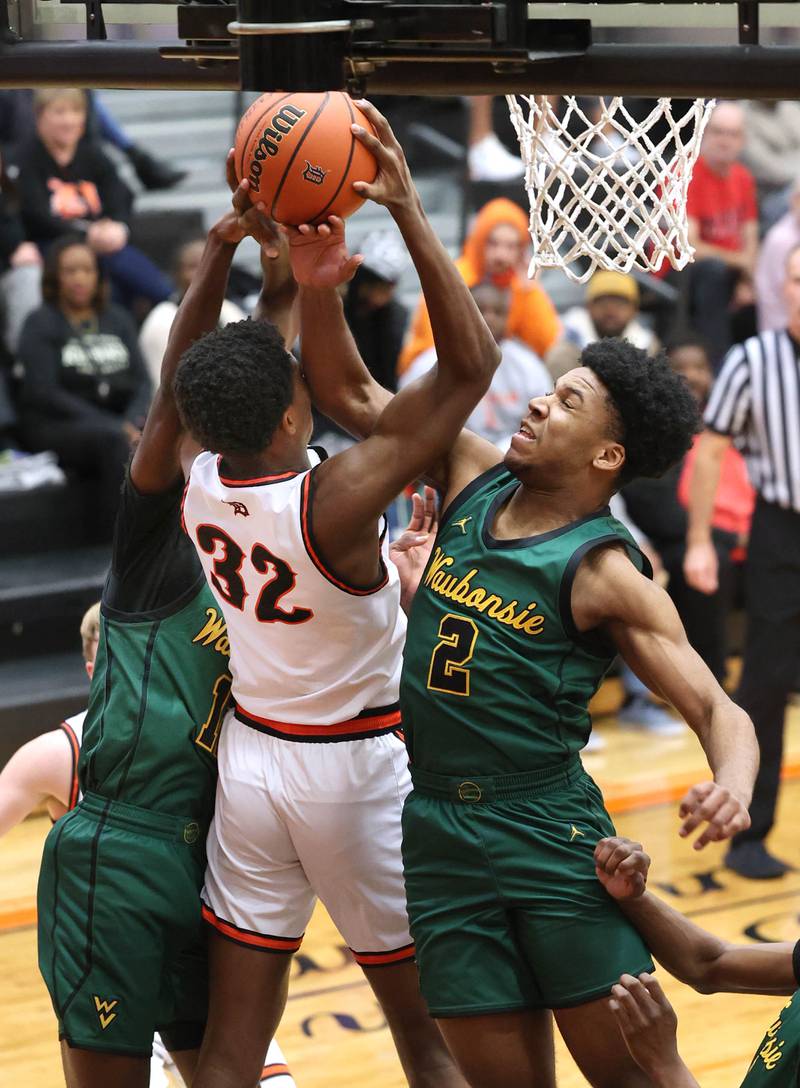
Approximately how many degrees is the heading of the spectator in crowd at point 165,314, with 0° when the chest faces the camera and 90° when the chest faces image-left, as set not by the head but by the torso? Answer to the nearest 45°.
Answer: approximately 0°

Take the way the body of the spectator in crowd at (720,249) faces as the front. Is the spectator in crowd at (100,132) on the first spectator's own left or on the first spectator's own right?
on the first spectator's own right

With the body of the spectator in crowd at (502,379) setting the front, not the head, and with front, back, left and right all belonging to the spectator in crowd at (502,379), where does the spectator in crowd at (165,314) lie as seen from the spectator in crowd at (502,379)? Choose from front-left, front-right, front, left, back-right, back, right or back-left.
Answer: right

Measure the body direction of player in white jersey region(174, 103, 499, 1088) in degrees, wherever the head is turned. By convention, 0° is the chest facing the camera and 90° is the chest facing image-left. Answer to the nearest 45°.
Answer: approximately 225°

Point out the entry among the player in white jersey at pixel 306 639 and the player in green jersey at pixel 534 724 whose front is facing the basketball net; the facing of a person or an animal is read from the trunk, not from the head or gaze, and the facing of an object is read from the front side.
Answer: the player in white jersey

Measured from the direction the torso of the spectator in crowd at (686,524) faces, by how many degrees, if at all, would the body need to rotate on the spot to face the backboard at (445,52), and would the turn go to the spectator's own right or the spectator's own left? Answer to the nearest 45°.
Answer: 0° — they already face it

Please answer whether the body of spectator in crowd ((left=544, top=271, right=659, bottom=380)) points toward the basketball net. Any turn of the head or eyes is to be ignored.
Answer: yes

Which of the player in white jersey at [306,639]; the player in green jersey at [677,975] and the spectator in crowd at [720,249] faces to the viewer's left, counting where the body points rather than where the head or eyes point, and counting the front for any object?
the player in green jersey

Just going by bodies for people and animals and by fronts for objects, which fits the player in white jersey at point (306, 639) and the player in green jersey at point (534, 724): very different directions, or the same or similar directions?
very different directions

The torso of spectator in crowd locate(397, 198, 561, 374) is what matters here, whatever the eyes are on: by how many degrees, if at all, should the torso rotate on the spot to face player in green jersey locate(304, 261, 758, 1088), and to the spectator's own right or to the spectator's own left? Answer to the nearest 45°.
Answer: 0° — they already face them

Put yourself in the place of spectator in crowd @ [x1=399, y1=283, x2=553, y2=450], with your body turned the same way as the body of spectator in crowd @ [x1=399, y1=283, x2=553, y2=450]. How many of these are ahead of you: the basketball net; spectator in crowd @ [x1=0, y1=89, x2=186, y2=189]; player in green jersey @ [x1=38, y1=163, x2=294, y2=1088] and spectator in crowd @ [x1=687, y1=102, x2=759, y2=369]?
2

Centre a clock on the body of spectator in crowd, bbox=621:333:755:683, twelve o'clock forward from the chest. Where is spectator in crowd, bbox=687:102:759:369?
spectator in crowd, bbox=687:102:759:369 is roughly at 6 o'clock from spectator in crowd, bbox=621:333:755:683.
